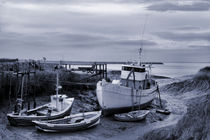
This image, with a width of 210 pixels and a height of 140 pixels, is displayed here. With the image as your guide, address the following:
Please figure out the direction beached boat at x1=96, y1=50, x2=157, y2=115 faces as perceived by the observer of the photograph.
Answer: facing the viewer and to the left of the viewer

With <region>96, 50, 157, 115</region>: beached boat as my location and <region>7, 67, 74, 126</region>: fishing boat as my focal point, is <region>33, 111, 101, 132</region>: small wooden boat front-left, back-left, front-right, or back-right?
front-left

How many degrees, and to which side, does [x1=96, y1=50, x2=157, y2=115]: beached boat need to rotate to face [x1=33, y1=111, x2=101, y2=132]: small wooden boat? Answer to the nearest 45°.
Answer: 0° — it already faces it

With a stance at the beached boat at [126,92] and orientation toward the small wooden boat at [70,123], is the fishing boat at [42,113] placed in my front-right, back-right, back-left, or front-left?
front-right

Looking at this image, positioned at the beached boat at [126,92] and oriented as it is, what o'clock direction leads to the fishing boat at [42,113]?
The fishing boat is roughly at 12 o'clock from the beached boat.
